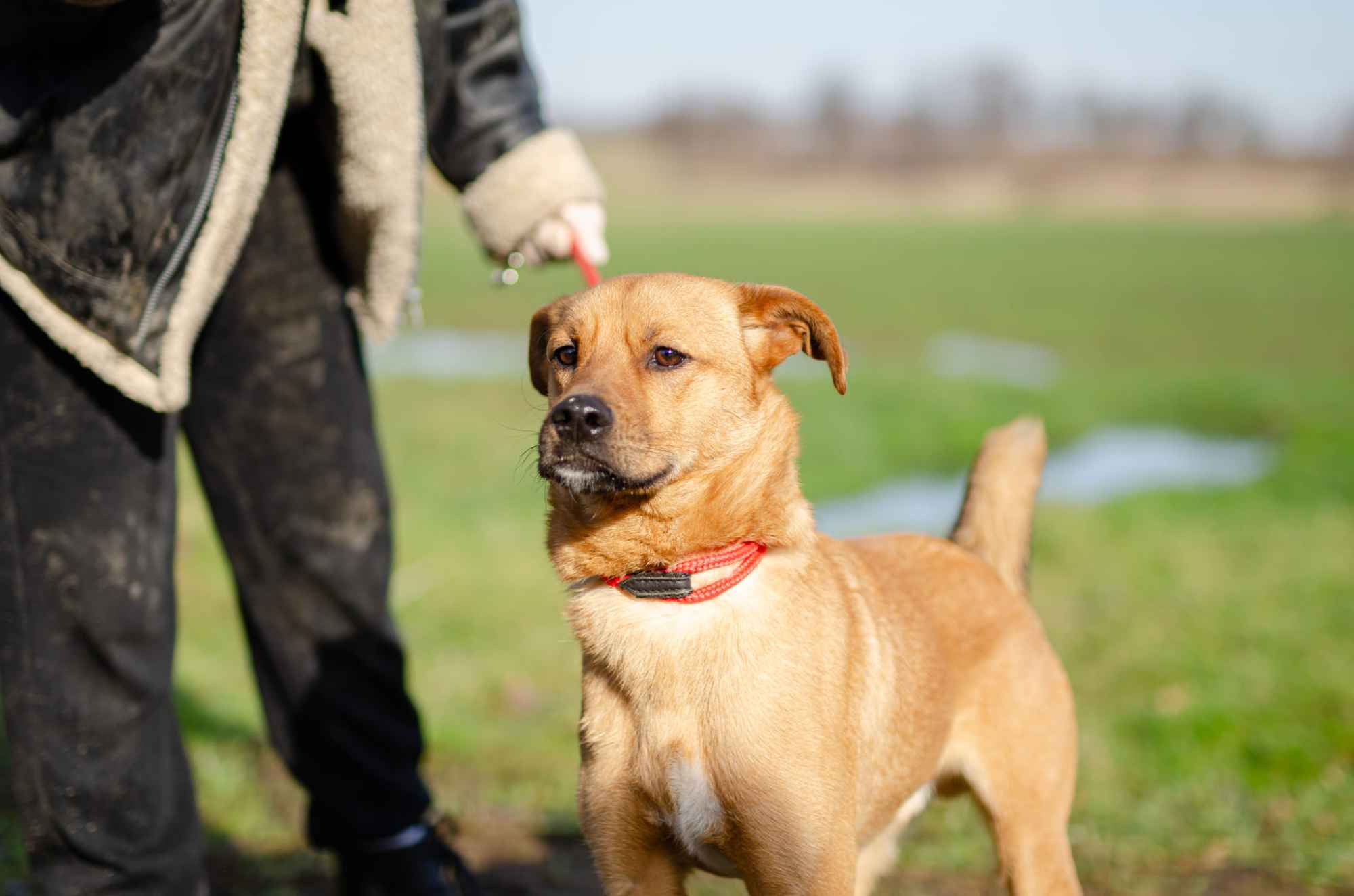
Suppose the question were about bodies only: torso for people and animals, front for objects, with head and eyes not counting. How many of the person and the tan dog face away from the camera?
0

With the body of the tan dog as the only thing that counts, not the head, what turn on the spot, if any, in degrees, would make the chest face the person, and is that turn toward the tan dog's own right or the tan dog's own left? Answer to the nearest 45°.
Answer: approximately 45° to the tan dog's own right

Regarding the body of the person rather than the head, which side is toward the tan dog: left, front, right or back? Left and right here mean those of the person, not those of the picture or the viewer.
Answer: front

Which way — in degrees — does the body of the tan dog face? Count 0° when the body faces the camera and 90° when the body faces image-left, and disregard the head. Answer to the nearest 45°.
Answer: approximately 45°

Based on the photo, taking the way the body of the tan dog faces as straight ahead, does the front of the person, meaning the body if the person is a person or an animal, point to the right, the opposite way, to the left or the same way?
to the left

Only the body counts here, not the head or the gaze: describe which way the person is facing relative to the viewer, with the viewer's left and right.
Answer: facing the viewer and to the right of the viewer
